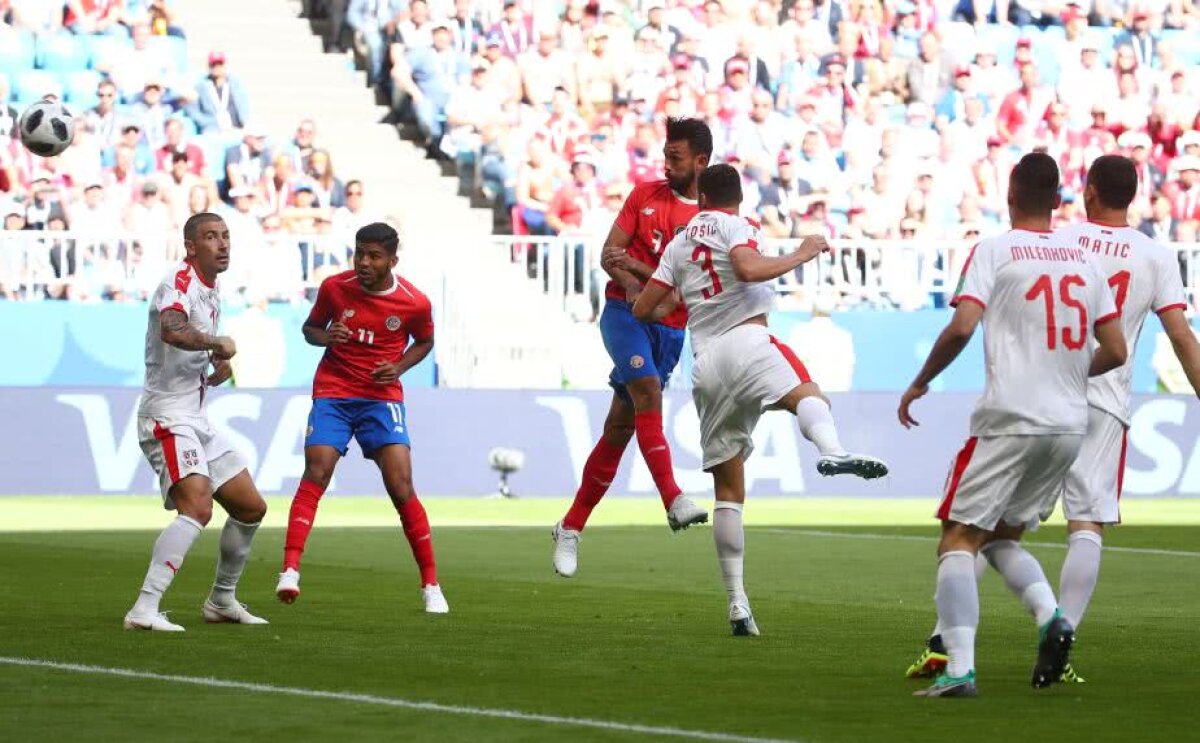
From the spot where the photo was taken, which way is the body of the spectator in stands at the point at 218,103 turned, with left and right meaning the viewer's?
facing the viewer

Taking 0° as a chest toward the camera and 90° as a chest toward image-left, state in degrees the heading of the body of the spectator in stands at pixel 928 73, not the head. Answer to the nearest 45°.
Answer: approximately 0°

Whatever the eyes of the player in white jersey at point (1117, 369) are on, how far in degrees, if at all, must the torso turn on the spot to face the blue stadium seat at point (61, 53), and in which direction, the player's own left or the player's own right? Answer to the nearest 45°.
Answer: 0° — they already face it

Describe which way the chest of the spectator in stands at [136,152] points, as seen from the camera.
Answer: toward the camera

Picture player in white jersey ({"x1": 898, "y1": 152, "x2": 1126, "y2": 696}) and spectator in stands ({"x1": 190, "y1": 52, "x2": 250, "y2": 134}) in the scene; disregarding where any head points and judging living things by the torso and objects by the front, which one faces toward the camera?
the spectator in stands

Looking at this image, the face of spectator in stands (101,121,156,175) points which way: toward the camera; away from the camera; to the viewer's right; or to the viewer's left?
toward the camera

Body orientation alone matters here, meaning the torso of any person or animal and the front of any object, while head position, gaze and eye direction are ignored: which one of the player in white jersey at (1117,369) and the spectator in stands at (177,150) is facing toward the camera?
the spectator in stands

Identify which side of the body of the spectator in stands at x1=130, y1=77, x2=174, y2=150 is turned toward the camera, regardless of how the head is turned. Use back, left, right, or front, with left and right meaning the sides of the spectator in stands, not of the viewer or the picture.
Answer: front

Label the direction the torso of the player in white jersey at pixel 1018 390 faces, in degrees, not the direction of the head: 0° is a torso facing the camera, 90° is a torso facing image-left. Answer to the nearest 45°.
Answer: approximately 135°

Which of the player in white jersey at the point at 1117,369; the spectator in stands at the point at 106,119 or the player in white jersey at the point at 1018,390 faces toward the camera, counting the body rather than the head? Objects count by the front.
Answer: the spectator in stands

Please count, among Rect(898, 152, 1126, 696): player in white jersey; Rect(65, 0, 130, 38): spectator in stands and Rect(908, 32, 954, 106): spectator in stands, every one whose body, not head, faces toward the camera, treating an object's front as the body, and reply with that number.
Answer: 2

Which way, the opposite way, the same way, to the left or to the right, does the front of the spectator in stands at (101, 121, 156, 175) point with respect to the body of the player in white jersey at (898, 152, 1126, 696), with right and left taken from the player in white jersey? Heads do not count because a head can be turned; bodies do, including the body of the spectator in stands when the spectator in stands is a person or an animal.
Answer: the opposite way

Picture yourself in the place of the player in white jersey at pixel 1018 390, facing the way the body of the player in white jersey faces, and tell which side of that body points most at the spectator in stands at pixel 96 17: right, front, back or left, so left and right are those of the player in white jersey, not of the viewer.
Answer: front

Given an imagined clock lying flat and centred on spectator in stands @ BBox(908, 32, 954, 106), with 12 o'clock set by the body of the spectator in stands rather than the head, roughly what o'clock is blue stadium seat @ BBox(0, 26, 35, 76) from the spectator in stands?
The blue stadium seat is roughly at 2 o'clock from the spectator in stands.
